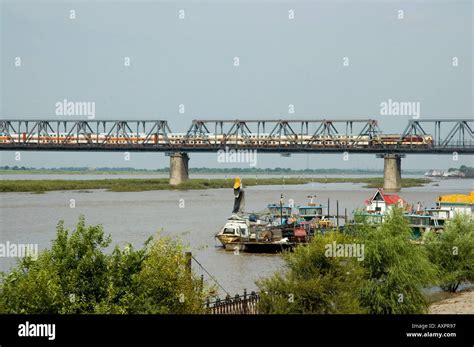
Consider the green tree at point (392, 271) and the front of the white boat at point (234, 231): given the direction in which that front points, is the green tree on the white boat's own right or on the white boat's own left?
on the white boat's own left

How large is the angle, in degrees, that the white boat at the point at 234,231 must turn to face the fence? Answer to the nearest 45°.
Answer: approximately 45° to its left

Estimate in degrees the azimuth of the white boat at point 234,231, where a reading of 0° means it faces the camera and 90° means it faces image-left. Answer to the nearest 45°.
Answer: approximately 45°

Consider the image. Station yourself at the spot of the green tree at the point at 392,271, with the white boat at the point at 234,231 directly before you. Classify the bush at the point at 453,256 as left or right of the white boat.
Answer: right

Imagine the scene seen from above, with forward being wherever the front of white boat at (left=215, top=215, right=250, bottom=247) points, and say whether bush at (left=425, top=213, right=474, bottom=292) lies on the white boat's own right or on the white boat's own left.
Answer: on the white boat's own left

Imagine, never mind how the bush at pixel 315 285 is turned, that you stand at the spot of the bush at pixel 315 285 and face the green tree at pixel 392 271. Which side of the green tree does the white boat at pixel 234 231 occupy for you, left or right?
left
